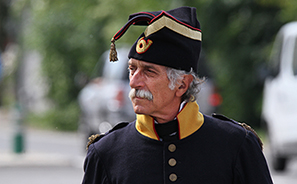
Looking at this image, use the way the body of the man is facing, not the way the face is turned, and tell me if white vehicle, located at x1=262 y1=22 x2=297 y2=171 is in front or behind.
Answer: behind

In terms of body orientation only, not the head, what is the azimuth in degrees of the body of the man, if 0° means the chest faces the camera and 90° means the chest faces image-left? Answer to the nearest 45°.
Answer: approximately 0°
